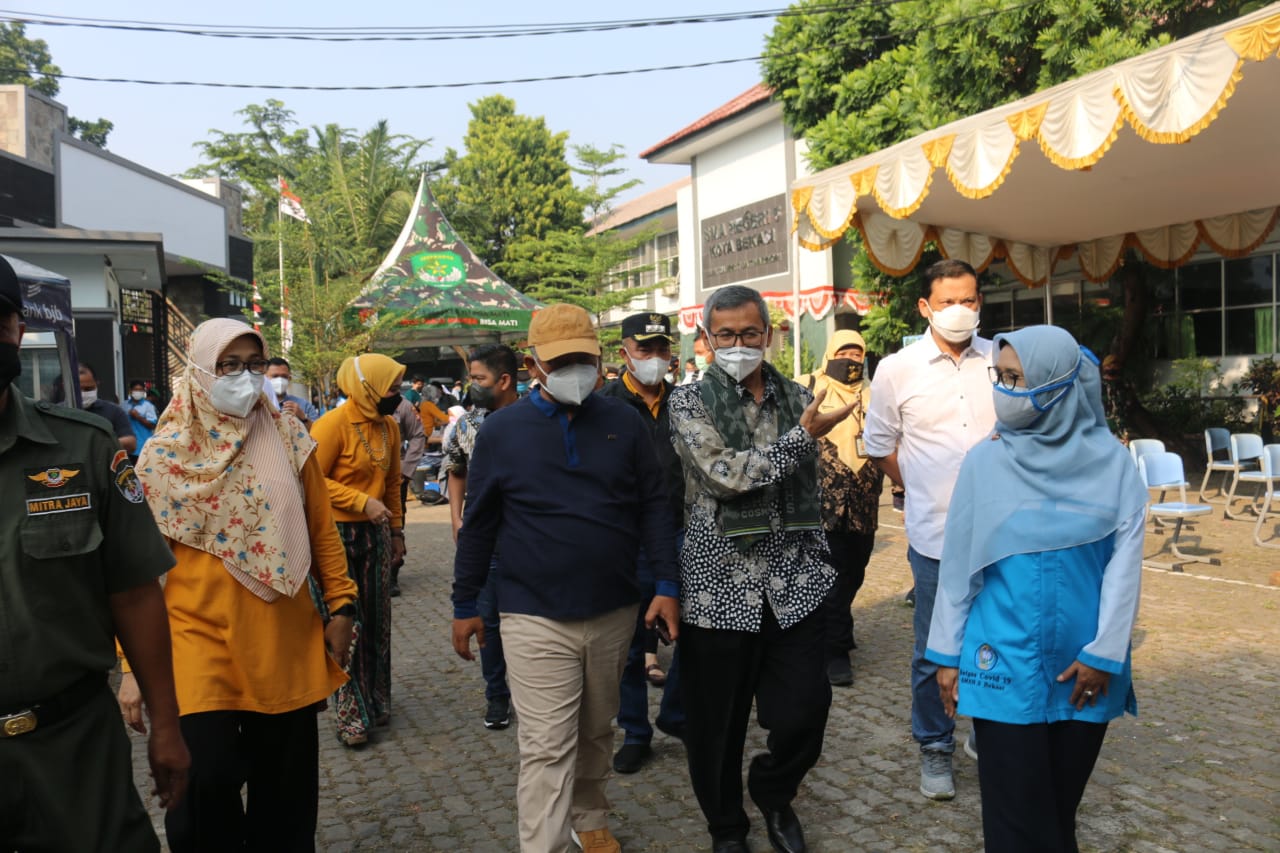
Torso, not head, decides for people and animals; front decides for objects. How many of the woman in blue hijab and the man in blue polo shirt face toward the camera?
2

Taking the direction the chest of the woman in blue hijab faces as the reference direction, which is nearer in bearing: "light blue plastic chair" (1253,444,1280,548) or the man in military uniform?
the man in military uniform

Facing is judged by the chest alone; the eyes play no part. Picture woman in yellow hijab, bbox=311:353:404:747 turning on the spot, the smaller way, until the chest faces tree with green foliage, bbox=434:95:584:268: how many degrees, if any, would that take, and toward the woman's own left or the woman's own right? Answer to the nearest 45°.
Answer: approximately 135° to the woman's own left

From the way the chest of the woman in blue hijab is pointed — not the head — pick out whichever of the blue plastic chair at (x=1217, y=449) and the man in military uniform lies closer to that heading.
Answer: the man in military uniform

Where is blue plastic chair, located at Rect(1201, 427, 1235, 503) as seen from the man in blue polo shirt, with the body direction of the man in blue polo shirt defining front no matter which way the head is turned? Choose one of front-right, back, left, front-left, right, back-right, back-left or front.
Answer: back-left

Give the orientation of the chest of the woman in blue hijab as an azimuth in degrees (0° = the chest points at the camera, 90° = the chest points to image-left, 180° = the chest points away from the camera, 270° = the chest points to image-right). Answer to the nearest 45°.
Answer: approximately 0°

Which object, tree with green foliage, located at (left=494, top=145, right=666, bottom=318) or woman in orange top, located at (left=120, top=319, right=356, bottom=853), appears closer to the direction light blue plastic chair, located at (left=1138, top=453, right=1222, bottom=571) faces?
the woman in orange top

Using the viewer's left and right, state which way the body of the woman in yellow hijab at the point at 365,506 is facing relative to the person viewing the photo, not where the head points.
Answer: facing the viewer and to the right of the viewer

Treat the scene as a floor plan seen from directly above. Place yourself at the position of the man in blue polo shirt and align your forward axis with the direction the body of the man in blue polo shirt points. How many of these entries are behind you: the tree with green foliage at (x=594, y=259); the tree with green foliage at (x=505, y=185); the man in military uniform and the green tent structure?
3

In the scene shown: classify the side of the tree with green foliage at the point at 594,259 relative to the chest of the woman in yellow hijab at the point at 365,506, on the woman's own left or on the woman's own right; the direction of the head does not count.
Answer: on the woman's own left

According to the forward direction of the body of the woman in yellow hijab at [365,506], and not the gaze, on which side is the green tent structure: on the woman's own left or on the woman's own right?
on the woman's own left

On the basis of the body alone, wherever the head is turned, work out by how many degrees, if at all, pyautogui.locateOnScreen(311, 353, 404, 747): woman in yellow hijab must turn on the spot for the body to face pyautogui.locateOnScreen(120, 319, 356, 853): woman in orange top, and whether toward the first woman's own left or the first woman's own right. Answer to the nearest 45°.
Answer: approximately 45° to the first woman's own right
